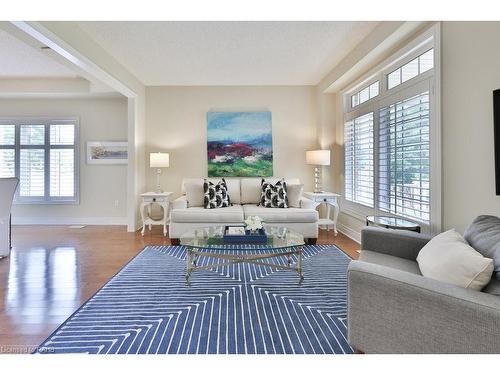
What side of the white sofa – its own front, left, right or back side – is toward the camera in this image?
front

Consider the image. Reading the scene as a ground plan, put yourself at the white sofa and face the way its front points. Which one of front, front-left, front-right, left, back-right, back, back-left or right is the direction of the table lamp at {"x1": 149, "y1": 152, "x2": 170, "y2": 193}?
back-right

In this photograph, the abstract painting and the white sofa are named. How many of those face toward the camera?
2

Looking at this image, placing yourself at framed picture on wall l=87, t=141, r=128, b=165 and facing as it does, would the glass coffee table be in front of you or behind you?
in front

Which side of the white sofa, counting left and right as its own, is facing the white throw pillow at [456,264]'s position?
front

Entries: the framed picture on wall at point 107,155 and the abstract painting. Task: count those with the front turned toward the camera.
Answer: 2

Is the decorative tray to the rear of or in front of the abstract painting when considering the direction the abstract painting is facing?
in front

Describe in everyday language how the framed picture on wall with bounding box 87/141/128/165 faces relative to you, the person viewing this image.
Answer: facing the viewer

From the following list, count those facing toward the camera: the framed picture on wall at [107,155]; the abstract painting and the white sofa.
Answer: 3

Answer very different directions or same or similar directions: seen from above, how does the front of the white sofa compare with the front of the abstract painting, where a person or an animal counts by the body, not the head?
same or similar directions

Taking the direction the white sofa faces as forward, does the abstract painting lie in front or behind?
behind

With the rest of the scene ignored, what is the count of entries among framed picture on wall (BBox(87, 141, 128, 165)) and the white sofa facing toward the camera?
2

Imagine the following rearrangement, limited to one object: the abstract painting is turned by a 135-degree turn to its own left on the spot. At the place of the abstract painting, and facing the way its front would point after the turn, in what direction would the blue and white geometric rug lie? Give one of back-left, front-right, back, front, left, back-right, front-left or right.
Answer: back-right

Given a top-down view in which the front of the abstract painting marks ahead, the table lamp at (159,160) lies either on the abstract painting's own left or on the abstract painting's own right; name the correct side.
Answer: on the abstract painting's own right
